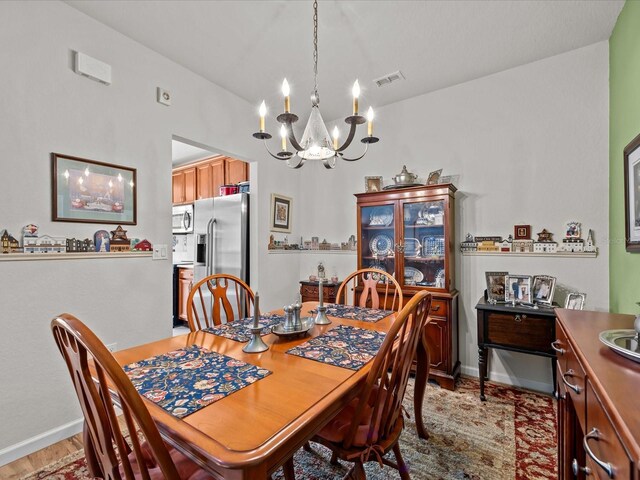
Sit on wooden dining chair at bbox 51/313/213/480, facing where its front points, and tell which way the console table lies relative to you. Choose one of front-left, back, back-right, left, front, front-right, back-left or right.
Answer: front-right

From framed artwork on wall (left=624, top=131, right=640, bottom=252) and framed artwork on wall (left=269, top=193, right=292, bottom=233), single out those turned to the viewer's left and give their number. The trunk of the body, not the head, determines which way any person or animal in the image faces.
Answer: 1

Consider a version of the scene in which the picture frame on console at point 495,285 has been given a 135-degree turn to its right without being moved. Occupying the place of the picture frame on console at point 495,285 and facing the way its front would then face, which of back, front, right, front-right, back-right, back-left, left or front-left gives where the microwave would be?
front-left

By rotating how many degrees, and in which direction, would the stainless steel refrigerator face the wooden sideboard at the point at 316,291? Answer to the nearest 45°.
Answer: approximately 135° to its left

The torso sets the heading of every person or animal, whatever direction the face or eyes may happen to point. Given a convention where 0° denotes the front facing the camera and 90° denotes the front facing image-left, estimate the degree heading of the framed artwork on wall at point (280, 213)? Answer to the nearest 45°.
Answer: approximately 315°

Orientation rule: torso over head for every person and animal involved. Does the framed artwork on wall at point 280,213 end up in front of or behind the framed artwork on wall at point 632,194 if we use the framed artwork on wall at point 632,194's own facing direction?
in front

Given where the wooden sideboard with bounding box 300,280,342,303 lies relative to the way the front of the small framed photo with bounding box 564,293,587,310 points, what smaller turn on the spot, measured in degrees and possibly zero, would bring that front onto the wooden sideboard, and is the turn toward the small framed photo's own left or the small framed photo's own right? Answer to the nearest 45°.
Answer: approximately 45° to the small framed photo's own right

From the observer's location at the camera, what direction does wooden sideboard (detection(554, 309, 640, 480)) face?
facing to the left of the viewer

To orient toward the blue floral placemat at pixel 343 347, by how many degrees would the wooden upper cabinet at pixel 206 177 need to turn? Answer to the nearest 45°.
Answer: approximately 45° to its left

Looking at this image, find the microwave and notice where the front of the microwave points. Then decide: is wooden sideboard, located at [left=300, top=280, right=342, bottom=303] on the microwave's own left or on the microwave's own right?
on the microwave's own left

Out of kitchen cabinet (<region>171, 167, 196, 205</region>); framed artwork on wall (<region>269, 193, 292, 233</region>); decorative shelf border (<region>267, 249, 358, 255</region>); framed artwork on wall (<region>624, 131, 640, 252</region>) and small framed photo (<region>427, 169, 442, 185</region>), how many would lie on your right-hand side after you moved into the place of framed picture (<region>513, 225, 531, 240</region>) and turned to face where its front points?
4
